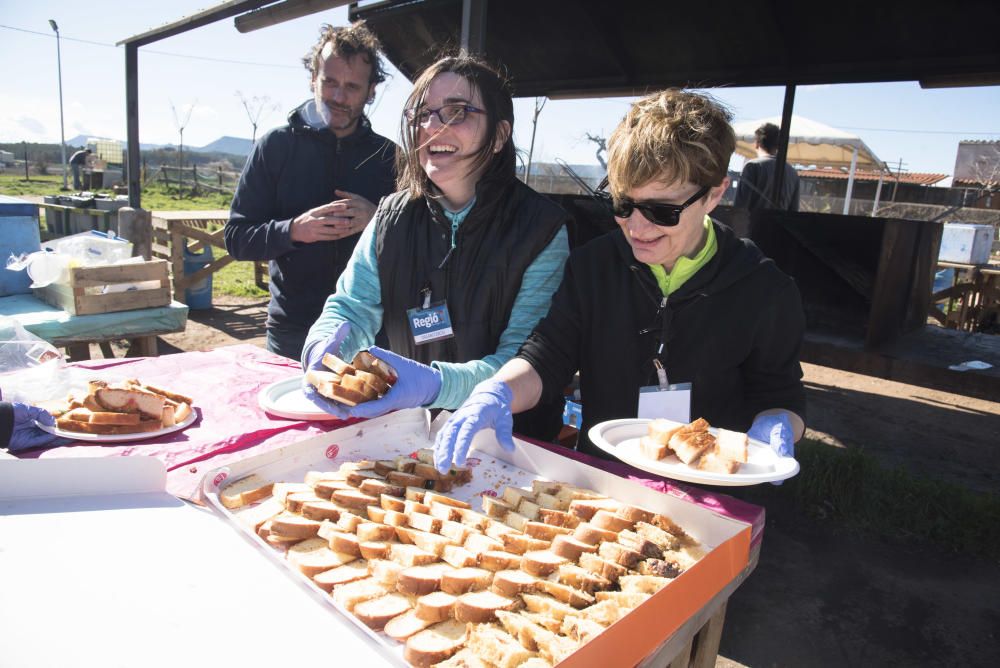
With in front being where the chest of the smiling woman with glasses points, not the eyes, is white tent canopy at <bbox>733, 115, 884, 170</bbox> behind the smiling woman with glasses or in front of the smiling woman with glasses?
behind

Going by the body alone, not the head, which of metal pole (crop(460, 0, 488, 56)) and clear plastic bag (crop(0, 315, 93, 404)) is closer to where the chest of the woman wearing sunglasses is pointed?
the clear plastic bag

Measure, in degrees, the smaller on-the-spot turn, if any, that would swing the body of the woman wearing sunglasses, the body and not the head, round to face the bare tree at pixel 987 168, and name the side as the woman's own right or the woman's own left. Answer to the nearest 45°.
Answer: approximately 180°

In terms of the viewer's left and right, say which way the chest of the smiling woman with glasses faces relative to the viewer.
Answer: facing the viewer and to the left of the viewer

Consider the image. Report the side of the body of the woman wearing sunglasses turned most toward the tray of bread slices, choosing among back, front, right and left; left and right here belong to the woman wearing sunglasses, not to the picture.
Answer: front

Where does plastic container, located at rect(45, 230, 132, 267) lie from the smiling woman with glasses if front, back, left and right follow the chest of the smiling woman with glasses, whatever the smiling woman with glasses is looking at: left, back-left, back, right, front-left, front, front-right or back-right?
right

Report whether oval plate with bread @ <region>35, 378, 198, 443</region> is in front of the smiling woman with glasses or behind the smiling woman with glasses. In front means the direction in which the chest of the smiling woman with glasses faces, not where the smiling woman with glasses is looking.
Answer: in front

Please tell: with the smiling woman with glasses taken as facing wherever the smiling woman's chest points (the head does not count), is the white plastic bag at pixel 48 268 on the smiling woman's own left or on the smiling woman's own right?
on the smiling woman's own right

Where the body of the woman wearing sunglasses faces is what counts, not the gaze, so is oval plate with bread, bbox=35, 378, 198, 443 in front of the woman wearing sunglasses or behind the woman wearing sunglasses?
in front

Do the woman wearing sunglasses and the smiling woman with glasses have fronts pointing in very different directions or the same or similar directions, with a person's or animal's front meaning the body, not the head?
same or similar directions

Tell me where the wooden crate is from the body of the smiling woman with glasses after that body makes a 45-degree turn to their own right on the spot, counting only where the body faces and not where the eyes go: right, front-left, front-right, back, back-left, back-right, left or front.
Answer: front-right

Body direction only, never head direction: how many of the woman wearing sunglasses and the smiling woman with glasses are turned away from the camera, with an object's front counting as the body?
0

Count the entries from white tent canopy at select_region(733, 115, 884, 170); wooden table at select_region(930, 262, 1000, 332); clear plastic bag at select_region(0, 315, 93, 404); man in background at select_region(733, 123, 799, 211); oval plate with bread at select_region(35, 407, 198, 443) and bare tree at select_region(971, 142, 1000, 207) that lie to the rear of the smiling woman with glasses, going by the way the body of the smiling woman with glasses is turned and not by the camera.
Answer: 4

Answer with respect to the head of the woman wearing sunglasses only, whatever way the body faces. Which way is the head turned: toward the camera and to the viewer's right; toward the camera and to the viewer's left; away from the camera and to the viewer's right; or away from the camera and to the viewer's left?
toward the camera and to the viewer's left

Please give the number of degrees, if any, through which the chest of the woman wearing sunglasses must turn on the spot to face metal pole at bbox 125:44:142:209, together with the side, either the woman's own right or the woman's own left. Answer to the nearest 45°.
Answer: approximately 90° to the woman's own right

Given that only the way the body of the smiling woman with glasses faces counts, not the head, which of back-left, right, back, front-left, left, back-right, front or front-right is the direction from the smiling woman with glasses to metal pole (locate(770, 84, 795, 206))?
back

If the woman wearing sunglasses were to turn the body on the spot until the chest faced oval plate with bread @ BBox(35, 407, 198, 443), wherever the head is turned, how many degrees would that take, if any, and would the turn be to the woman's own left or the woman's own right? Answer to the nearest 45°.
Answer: approximately 45° to the woman's own right
